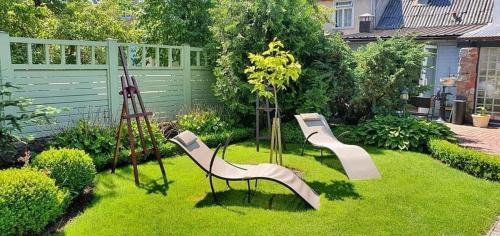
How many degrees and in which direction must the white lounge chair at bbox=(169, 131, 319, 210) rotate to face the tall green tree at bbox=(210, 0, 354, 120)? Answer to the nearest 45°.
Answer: approximately 90° to its left

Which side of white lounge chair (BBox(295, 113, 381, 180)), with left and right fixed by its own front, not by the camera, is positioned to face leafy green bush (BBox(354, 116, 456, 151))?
left

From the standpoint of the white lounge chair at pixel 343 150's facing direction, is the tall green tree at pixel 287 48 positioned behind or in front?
behind

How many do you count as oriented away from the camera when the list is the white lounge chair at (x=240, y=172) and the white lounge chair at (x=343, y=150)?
0

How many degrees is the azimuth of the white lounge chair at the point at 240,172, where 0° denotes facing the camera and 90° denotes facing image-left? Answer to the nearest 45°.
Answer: approximately 270°

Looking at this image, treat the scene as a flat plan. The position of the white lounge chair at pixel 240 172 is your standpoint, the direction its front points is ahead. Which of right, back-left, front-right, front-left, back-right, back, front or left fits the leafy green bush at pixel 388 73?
front-left

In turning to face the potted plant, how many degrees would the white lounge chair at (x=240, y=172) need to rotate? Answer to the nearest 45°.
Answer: approximately 45° to its left

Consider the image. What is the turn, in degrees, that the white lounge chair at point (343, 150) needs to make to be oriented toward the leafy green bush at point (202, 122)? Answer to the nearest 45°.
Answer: approximately 180°

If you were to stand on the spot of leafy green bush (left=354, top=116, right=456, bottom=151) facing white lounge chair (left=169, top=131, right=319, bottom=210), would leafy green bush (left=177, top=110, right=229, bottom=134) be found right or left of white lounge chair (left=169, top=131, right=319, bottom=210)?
right

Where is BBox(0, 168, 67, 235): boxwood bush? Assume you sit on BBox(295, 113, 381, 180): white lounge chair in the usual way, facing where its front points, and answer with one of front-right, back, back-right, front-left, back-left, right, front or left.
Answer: right

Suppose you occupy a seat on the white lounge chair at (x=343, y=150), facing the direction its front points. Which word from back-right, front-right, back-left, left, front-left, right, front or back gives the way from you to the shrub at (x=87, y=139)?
back-right

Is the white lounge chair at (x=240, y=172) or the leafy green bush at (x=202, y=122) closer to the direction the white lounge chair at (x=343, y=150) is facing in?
the white lounge chair

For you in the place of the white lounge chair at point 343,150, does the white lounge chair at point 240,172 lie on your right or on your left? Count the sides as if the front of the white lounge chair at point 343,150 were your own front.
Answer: on your right

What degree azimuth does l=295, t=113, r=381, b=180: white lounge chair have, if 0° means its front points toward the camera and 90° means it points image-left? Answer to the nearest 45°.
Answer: approximately 315°

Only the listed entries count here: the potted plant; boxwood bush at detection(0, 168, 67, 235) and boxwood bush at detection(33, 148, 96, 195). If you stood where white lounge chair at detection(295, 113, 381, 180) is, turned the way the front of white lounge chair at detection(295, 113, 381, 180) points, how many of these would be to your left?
1

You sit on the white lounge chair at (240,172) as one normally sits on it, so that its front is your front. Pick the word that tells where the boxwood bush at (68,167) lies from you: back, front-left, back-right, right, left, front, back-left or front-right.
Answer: back
